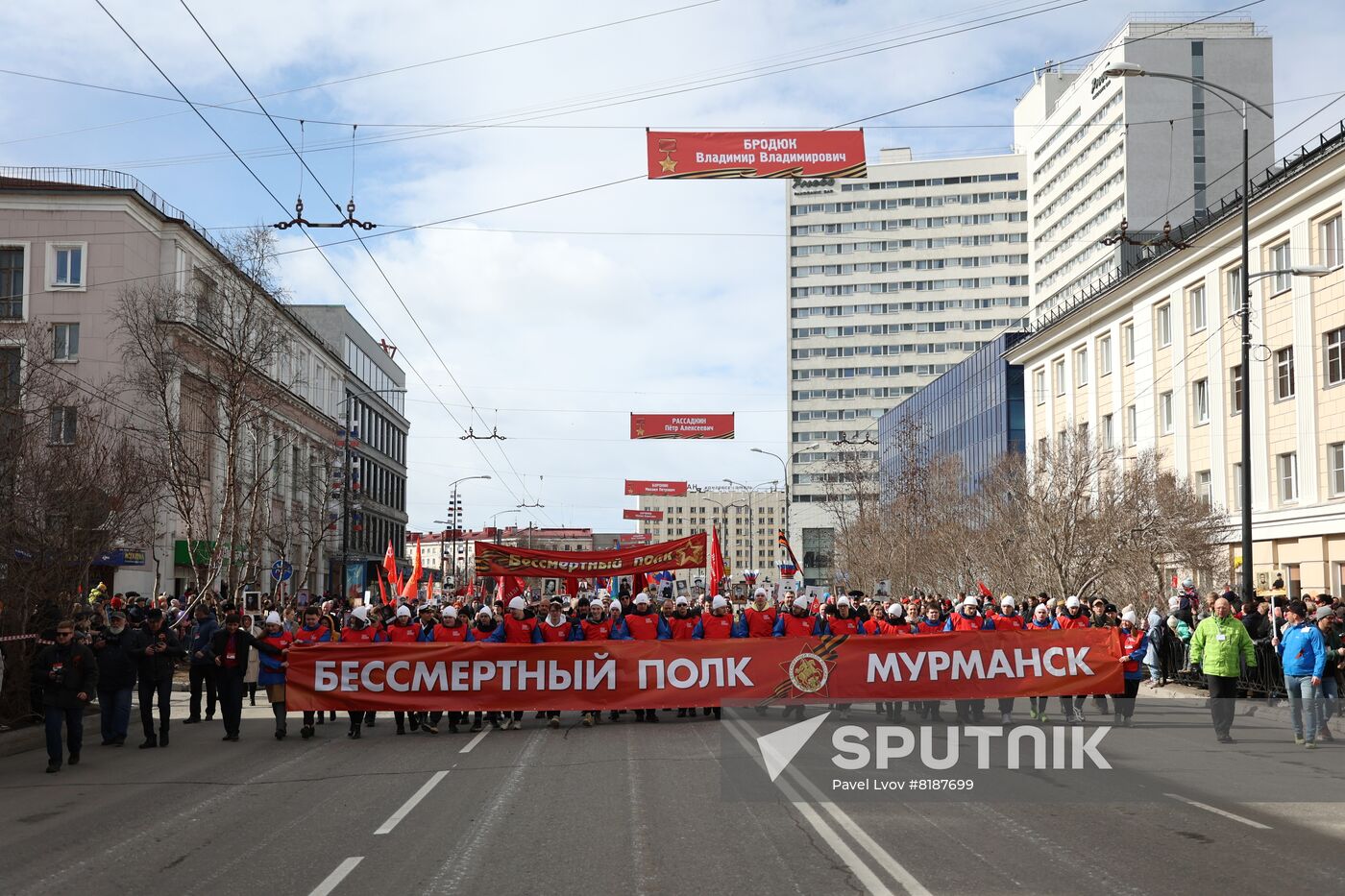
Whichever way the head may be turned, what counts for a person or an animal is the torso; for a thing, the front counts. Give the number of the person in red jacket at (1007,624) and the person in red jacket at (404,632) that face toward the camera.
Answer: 2

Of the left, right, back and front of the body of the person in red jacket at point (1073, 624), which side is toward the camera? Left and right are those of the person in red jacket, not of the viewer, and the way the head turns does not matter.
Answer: front

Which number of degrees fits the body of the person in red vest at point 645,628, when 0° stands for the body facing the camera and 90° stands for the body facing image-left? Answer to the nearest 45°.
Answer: approximately 0°

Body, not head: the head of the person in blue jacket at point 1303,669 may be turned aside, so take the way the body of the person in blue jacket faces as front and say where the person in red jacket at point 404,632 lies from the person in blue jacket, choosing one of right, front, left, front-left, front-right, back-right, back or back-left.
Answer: front-right

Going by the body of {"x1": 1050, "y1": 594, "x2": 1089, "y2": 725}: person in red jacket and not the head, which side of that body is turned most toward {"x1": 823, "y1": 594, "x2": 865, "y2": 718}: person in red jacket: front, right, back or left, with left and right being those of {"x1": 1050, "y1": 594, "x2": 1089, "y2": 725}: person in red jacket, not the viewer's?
right

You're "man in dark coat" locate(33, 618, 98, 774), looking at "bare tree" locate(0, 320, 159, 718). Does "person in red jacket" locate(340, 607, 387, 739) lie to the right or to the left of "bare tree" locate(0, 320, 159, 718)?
right

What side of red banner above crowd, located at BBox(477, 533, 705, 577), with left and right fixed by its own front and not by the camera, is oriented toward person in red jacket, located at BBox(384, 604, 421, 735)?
front

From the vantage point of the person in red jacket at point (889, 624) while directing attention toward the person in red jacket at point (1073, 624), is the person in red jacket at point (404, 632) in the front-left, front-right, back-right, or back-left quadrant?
back-right

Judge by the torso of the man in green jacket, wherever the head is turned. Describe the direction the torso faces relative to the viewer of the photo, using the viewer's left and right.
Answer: facing the viewer
